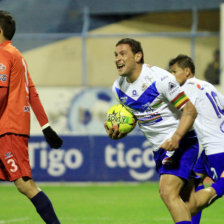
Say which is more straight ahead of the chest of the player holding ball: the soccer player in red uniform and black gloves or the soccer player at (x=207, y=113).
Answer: the soccer player in red uniform and black gloves

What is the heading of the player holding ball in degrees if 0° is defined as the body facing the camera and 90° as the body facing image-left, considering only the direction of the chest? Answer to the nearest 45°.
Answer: approximately 45°

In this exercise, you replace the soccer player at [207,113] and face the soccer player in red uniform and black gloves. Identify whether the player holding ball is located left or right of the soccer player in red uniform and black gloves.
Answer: left

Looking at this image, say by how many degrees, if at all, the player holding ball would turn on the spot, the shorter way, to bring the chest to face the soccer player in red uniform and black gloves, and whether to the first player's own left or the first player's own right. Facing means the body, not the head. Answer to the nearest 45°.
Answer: approximately 45° to the first player's own right

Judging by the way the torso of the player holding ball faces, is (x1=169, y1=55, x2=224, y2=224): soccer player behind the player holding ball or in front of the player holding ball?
behind
